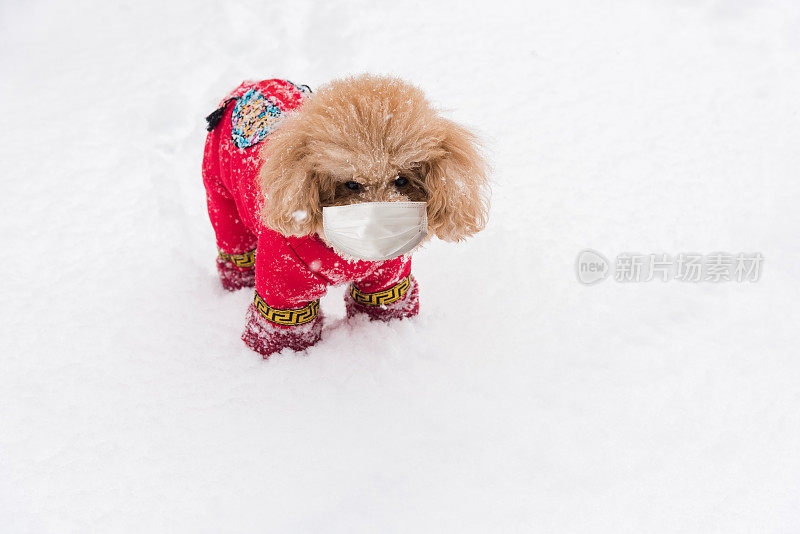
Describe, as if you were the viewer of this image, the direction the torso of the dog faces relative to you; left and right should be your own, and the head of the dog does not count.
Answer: facing the viewer and to the right of the viewer
